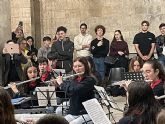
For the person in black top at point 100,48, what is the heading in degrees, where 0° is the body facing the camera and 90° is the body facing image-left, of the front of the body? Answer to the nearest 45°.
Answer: approximately 0°

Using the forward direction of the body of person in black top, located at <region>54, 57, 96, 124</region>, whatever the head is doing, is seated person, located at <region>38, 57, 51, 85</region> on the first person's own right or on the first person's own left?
on the first person's own right

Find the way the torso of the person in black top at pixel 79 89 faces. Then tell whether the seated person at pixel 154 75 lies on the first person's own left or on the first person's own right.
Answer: on the first person's own left

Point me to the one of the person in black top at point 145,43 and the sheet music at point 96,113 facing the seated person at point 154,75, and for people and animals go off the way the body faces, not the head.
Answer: the person in black top

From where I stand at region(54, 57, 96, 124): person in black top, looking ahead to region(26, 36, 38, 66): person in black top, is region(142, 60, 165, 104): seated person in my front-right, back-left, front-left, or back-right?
back-right
